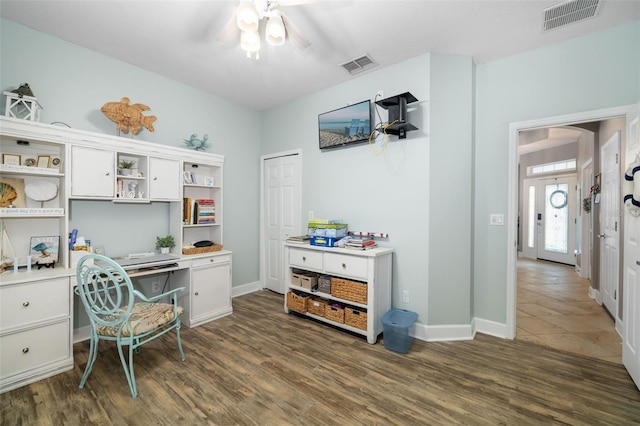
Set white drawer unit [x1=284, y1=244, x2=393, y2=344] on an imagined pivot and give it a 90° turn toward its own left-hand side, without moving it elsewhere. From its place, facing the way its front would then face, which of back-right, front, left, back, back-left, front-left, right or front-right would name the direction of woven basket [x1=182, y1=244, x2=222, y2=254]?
back-right

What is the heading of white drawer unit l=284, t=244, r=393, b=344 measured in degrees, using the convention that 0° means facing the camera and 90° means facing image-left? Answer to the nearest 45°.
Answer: approximately 45°

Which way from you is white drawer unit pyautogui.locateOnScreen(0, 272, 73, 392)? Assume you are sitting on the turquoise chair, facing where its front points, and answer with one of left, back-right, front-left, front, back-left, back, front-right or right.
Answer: left

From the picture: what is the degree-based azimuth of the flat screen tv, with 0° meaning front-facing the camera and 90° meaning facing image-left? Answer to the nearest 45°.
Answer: approximately 45°

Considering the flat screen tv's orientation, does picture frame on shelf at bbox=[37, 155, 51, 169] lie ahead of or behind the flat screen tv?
ahead

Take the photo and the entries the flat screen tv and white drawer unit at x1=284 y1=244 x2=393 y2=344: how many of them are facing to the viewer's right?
0

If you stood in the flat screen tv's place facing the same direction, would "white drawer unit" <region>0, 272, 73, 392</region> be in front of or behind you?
in front

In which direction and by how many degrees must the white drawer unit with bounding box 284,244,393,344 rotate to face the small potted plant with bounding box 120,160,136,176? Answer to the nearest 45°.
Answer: approximately 45° to its right

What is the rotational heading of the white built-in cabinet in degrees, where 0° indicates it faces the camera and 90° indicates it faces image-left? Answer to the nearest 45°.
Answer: approximately 315°

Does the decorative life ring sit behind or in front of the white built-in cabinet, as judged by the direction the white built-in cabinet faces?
in front
